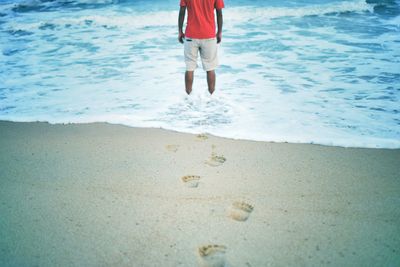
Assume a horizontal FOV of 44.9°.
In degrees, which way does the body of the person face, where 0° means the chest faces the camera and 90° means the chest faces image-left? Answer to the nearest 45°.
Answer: approximately 180°
